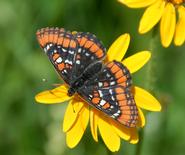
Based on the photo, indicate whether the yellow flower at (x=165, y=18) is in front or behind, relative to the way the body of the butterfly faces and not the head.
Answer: behind
